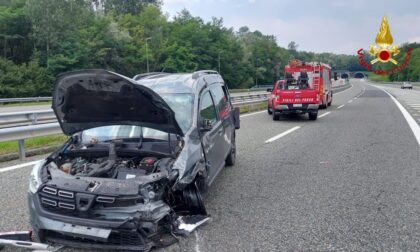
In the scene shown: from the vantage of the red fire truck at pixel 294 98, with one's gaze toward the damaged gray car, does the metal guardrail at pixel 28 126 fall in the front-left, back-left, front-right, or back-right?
front-right

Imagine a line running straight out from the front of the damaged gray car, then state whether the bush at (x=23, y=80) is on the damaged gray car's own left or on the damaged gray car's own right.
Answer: on the damaged gray car's own right

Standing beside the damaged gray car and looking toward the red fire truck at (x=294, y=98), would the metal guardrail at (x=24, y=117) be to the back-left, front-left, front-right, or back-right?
front-left

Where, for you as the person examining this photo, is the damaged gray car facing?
facing the viewer and to the left of the viewer

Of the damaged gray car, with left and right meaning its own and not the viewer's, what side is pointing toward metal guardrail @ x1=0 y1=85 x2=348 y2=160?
right

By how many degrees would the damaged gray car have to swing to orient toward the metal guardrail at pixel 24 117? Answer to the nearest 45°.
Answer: approximately 135° to its right
